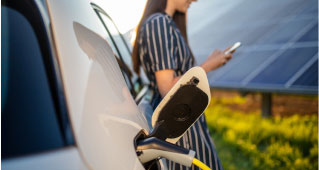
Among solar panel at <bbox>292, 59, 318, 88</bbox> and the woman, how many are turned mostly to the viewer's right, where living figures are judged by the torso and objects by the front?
1

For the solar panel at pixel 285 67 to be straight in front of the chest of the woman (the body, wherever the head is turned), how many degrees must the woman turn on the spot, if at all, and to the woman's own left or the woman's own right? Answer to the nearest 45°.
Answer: approximately 45° to the woman's own left

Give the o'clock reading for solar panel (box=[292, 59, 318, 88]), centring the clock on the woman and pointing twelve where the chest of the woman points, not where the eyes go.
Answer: The solar panel is roughly at 10 o'clock from the woman.

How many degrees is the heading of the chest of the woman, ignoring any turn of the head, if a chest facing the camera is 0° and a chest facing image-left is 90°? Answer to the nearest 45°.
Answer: approximately 270°

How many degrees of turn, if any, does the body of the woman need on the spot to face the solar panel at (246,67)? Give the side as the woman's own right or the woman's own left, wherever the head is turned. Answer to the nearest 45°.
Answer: approximately 90° to the woman's own left

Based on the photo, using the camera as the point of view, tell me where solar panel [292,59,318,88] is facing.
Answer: facing the viewer and to the left of the viewer

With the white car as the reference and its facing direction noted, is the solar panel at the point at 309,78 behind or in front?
in front

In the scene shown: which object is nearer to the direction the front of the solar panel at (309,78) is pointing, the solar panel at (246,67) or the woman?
the woman
